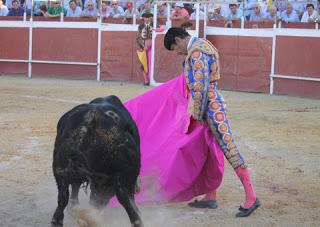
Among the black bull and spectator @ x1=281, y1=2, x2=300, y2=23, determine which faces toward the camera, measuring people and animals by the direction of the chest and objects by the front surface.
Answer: the spectator

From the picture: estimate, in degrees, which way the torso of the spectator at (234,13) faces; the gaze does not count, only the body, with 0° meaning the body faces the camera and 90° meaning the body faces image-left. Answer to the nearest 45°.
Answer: approximately 0°

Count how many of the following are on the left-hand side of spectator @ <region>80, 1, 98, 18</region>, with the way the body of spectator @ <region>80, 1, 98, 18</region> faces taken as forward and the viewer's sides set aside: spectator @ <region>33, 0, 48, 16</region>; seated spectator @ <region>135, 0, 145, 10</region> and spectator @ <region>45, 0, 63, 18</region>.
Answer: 1

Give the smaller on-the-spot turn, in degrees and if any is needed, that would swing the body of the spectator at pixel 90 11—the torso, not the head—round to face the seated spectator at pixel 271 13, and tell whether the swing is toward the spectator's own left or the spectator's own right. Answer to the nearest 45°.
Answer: approximately 45° to the spectator's own left

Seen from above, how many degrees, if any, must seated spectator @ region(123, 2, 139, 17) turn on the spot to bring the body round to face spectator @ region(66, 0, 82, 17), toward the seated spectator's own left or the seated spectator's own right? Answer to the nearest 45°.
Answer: approximately 135° to the seated spectator's own right

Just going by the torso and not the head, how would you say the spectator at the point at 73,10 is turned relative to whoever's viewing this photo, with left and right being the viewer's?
facing the viewer

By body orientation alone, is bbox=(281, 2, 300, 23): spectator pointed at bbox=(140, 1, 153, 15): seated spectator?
no

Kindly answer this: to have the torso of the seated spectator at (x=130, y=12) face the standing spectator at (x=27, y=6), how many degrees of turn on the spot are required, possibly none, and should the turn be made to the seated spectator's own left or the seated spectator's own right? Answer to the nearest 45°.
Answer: approximately 135° to the seated spectator's own right

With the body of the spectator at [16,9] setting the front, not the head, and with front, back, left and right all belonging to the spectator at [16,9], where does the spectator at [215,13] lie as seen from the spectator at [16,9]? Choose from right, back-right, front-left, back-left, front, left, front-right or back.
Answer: front-left

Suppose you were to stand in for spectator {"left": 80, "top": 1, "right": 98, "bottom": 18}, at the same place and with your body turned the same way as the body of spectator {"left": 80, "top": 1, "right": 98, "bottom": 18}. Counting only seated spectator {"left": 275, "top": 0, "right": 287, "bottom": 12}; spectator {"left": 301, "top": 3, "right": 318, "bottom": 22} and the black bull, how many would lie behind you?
0

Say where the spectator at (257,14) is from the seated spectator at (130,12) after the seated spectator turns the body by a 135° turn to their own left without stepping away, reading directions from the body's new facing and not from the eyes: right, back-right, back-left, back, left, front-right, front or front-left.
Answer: right

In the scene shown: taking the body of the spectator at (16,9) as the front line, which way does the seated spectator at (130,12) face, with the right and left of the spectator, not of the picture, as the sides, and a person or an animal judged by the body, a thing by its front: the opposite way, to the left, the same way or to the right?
the same way

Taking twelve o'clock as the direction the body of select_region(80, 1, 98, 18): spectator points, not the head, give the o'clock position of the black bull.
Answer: The black bull is roughly at 12 o'clock from the spectator.

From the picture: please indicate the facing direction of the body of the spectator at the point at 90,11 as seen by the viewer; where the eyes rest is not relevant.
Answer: toward the camera

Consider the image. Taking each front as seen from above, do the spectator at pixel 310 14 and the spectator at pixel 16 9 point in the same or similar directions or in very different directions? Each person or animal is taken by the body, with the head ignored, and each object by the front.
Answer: same or similar directions

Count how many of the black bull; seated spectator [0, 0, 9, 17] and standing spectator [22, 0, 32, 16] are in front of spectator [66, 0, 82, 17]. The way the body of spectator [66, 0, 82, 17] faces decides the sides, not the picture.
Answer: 1
